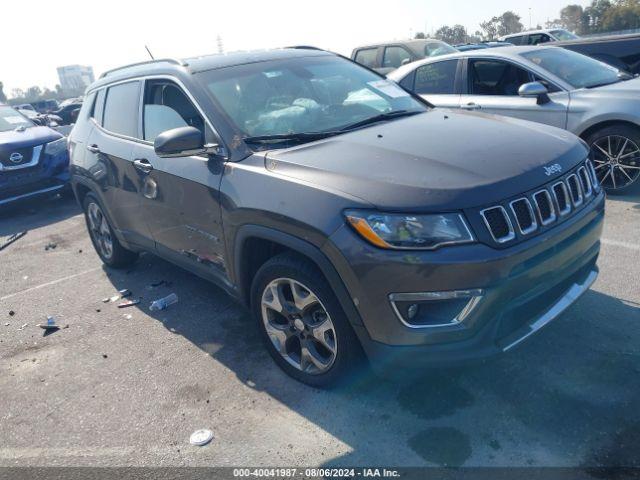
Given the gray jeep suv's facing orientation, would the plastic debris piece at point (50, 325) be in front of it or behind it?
behind

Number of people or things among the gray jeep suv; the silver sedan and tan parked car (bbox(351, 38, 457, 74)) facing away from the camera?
0

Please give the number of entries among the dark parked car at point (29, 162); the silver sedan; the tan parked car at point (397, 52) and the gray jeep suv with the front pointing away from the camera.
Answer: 0

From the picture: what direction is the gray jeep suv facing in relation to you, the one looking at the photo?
facing the viewer and to the right of the viewer

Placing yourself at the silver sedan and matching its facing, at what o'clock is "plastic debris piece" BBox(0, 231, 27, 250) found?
The plastic debris piece is roughly at 4 o'clock from the silver sedan.

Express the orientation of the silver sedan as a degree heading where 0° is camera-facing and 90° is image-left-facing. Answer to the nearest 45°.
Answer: approximately 315°

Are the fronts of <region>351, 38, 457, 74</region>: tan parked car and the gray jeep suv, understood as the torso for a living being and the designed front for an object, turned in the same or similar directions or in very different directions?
same or similar directions

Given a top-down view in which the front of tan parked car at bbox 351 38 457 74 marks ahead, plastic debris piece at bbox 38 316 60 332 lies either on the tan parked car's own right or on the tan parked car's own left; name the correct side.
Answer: on the tan parked car's own right

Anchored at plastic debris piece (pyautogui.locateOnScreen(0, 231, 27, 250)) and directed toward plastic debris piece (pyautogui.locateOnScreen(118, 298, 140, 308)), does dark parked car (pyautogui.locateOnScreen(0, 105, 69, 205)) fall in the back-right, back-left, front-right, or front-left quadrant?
back-left

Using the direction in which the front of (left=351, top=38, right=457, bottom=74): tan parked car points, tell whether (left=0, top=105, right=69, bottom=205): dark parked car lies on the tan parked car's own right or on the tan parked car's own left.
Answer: on the tan parked car's own right

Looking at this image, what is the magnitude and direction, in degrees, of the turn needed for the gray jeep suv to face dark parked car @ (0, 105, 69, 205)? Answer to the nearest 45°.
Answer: approximately 180°

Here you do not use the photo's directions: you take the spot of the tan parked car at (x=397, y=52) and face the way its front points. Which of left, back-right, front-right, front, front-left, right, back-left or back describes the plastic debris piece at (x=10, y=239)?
right

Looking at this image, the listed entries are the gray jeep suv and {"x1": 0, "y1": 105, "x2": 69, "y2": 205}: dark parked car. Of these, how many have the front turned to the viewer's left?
0
